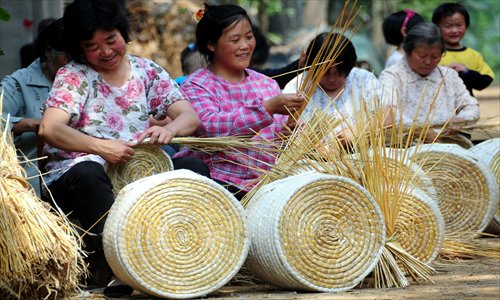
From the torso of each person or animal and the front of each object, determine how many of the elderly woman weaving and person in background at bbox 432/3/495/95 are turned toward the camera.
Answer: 2

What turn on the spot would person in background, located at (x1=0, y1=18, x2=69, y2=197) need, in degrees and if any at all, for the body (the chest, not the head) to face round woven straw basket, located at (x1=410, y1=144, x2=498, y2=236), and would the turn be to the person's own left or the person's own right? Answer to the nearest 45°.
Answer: approximately 45° to the person's own left

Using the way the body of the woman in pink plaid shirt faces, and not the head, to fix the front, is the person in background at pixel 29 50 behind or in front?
behind

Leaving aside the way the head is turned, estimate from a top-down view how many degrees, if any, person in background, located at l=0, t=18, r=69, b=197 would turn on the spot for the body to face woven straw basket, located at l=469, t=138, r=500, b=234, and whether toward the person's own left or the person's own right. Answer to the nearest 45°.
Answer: approximately 45° to the person's own left

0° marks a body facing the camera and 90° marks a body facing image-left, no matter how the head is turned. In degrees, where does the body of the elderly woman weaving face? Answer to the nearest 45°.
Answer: approximately 0°

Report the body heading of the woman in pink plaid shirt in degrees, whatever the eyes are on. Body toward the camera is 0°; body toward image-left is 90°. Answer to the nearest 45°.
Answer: approximately 315°

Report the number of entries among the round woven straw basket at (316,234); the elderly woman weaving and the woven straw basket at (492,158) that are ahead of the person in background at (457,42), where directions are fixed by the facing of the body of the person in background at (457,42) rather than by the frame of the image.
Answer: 3
